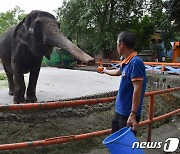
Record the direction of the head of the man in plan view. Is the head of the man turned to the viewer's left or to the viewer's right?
to the viewer's left

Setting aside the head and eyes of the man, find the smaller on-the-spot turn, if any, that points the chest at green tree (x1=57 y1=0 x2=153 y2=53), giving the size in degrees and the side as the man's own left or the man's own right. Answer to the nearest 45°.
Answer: approximately 90° to the man's own right

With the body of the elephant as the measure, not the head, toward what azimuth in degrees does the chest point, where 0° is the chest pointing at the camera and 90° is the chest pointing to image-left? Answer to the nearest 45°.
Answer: approximately 315°

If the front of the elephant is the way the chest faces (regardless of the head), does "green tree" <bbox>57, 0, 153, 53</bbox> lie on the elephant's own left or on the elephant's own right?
on the elephant's own left

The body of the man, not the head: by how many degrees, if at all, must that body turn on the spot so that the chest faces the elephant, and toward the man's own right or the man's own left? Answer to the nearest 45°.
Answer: approximately 45° to the man's own right

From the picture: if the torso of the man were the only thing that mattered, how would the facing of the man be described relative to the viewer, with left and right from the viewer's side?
facing to the left of the viewer

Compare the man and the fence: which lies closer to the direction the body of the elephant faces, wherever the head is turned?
the man

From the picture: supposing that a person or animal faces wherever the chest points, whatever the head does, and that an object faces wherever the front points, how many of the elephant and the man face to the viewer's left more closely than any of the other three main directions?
1

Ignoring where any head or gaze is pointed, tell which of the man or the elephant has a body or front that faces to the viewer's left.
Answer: the man
